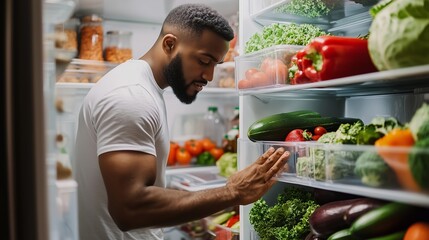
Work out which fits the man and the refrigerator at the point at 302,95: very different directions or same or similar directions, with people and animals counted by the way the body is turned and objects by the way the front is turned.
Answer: very different directions

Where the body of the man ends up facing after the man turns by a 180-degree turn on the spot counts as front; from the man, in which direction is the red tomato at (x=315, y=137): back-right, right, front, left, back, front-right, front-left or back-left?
back

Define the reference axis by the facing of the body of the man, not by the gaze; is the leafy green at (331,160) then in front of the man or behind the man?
in front

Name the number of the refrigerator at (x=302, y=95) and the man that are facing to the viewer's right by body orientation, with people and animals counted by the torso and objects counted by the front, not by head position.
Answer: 1

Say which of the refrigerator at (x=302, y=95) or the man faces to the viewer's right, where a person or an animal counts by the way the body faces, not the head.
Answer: the man

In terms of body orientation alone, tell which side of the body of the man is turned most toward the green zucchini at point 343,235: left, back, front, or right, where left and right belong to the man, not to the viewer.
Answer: front

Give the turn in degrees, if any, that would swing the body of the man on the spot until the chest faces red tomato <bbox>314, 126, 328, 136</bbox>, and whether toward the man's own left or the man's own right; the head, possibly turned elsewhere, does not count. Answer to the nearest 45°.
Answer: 0° — they already face it

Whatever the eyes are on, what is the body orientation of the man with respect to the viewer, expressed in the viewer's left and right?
facing to the right of the viewer

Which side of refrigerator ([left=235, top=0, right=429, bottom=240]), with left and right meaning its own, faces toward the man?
front

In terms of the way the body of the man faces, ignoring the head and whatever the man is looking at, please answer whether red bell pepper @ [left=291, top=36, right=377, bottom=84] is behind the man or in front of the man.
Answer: in front

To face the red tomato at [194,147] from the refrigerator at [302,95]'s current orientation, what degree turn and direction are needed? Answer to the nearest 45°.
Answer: approximately 90° to its right

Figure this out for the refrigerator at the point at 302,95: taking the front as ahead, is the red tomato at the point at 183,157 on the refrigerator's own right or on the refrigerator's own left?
on the refrigerator's own right
